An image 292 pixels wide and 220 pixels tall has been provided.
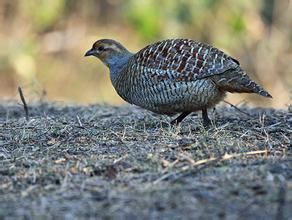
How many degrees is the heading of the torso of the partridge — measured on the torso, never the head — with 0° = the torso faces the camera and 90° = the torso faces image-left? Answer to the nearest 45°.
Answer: approximately 90°

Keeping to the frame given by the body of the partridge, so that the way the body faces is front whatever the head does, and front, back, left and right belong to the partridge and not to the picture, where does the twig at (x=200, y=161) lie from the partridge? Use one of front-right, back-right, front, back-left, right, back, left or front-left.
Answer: left
